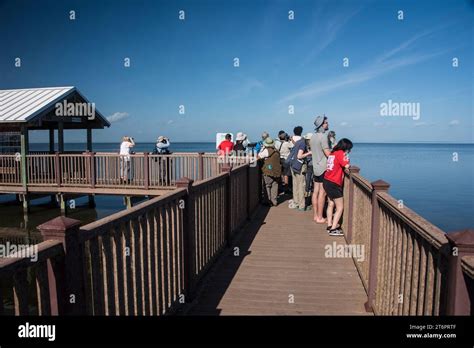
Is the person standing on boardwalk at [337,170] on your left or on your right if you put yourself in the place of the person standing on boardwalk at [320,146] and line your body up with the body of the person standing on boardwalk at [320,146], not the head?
on your right

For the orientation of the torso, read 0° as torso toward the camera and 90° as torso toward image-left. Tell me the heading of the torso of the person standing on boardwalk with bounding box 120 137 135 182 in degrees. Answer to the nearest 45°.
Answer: approximately 225°

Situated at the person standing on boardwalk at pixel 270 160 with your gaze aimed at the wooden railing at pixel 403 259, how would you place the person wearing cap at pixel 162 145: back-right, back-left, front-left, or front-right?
back-right

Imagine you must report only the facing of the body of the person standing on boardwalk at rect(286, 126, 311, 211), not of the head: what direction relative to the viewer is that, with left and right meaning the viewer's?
facing away from the viewer and to the right of the viewer

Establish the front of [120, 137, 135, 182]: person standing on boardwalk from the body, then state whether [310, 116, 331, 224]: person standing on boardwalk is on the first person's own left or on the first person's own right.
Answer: on the first person's own right

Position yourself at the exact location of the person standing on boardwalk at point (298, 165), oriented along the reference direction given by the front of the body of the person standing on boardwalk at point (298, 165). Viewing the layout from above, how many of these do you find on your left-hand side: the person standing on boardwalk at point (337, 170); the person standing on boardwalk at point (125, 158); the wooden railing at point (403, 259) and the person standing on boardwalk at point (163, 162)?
2

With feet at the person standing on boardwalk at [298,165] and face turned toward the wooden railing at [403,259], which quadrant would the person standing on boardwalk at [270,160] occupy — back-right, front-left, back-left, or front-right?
back-right

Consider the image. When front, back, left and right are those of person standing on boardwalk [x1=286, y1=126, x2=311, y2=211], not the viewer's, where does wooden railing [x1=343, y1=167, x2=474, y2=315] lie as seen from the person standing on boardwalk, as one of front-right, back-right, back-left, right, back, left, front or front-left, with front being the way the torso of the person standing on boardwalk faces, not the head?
back-right
